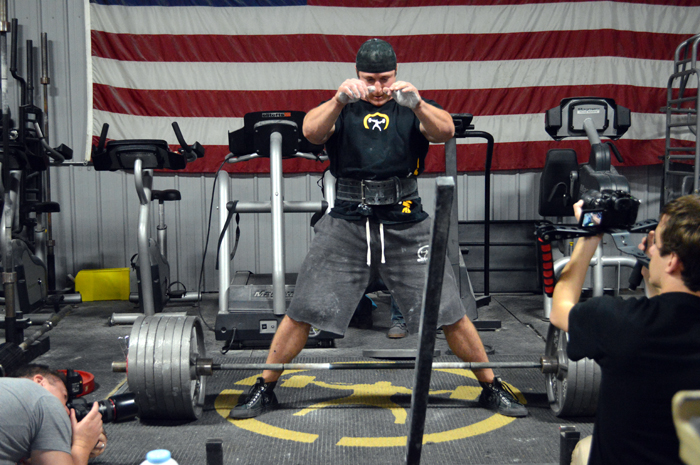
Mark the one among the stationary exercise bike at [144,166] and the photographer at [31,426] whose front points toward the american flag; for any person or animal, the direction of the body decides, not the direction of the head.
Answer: the photographer

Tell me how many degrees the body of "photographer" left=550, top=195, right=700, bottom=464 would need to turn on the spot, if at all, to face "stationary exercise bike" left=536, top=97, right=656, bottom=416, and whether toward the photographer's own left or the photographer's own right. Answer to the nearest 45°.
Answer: approximately 45° to the photographer's own right

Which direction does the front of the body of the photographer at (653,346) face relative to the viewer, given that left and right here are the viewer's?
facing away from the viewer and to the left of the viewer

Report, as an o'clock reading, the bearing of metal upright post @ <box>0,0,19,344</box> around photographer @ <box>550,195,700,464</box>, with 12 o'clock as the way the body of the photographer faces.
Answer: The metal upright post is roughly at 11 o'clock from the photographer.

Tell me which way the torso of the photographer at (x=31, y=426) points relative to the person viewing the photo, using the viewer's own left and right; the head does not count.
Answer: facing away from the viewer and to the right of the viewer

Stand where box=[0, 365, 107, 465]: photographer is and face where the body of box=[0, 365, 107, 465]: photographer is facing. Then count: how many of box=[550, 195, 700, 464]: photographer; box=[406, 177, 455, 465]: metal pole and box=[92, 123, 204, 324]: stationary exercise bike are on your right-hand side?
2

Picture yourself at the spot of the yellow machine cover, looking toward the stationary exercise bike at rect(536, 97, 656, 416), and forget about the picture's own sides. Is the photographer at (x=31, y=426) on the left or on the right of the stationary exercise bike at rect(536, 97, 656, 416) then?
right

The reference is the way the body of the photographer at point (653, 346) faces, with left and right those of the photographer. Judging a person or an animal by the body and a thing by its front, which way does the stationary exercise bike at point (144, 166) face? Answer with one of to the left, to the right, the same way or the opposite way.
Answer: the opposite way

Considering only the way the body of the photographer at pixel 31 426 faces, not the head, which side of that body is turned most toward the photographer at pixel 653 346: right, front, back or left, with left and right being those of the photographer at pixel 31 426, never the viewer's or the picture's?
front

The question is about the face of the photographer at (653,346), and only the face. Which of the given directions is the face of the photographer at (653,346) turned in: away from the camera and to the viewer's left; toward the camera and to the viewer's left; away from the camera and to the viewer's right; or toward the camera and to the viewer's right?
away from the camera and to the viewer's left
